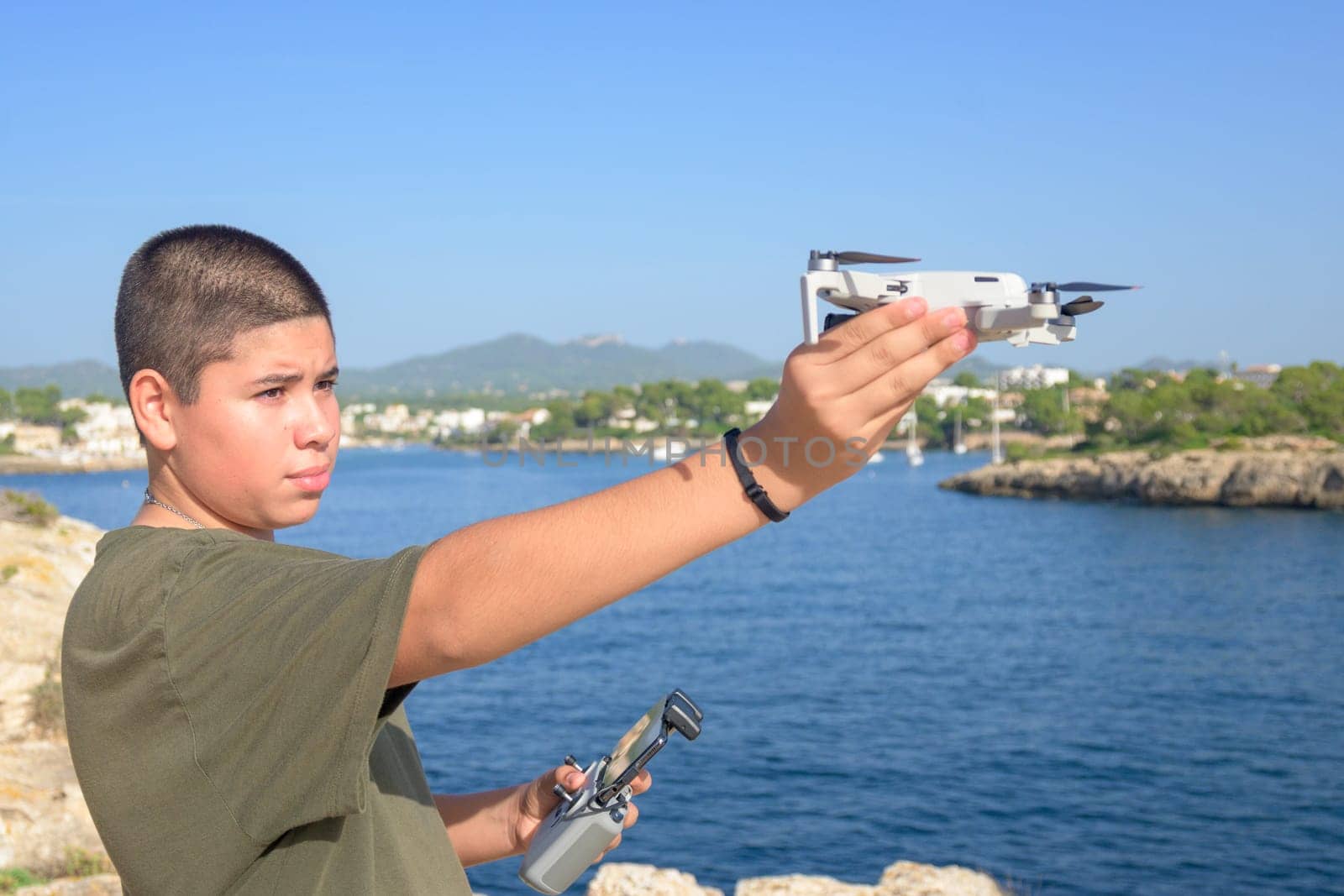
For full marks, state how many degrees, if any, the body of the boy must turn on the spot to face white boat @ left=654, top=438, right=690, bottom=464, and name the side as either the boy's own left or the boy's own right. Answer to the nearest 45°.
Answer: approximately 45° to the boy's own left

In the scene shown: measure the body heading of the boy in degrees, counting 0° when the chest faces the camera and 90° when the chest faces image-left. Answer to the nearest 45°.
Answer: approximately 270°
